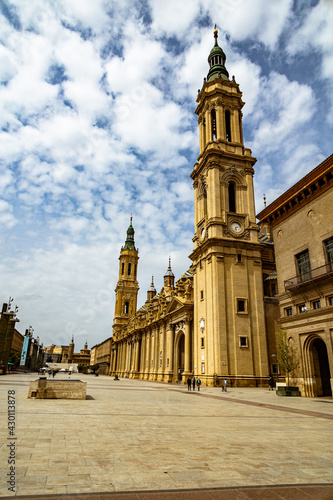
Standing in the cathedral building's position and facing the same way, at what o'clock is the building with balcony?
The building with balcony is roughly at 10 o'clock from the cathedral building.

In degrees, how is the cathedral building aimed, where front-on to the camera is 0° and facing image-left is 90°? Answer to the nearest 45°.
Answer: approximately 45°

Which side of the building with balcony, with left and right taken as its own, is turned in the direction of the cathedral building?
right

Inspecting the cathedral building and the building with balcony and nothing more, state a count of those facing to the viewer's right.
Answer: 0
